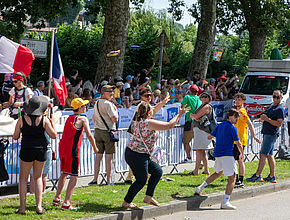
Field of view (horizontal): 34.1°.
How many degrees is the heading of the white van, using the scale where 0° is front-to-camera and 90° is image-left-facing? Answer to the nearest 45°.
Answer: approximately 45°

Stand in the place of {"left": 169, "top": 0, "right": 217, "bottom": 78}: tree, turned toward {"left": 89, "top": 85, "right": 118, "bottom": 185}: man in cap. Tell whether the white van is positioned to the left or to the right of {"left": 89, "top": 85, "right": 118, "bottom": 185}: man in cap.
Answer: left

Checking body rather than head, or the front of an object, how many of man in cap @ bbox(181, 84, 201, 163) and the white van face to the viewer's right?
0

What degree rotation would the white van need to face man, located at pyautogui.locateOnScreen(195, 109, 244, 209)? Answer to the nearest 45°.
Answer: approximately 45° to its left

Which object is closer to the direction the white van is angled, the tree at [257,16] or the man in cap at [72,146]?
the man in cap

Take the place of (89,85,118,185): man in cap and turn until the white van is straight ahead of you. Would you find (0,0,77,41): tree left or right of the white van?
left

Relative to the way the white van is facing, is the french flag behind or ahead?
ahead

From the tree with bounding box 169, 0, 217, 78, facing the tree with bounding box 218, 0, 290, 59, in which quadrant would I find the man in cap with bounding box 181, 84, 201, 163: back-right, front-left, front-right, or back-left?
back-right
